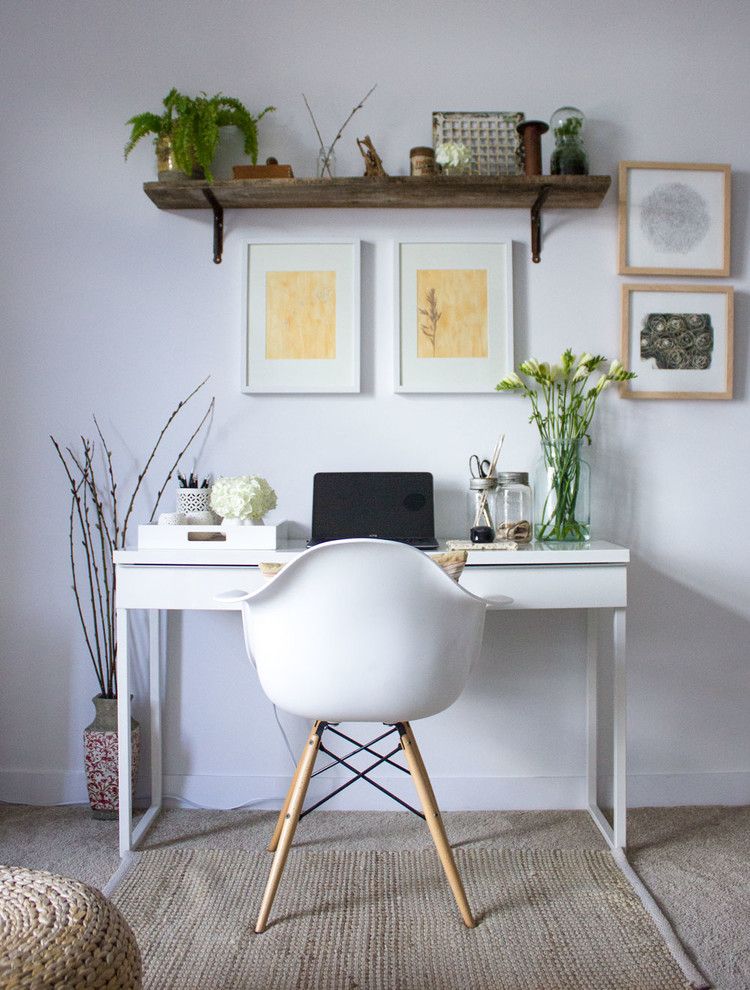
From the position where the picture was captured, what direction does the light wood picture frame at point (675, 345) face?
facing the viewer

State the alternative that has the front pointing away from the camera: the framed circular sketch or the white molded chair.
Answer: the white molded chair

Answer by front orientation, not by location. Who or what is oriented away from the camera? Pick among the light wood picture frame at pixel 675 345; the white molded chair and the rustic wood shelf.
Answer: the white molded chair

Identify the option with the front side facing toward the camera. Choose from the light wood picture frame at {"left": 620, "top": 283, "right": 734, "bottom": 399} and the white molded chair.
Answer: the light wood picture frame

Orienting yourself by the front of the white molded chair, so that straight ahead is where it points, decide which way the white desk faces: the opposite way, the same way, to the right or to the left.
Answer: the opposite way

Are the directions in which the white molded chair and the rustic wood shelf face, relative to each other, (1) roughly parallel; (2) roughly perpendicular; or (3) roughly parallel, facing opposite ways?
roughly parallel, facing opposite ways

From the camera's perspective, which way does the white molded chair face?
away from the camera

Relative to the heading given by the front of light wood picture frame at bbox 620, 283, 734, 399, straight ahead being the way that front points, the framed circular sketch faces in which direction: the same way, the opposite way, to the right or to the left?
the same way

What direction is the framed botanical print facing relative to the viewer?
toward the camera

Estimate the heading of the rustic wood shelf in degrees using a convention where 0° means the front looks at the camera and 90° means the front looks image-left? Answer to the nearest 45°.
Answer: approximately 0°

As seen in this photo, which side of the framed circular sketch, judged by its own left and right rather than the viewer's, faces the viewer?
front

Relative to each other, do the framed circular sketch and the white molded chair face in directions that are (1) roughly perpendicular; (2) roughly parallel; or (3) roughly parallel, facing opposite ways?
roughly parallel, facing opposite ways
